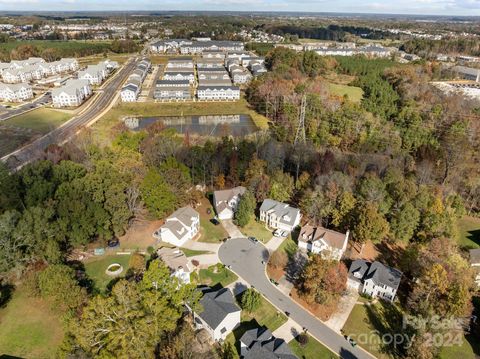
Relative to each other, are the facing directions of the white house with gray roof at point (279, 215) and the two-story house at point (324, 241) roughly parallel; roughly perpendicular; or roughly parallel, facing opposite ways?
roughly parallel

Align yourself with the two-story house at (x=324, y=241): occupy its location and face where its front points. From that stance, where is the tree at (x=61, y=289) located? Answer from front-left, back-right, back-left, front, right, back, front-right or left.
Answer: front

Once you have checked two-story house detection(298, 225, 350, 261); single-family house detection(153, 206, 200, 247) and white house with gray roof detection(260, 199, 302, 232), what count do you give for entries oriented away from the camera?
0

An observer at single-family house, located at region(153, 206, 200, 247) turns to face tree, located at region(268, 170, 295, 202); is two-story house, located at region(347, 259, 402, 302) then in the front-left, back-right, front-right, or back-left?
front-right

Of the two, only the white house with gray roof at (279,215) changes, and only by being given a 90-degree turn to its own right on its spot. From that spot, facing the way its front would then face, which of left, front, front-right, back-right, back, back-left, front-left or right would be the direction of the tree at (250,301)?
back-left

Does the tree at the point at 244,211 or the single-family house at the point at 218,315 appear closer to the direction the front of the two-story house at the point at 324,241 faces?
the single-family house

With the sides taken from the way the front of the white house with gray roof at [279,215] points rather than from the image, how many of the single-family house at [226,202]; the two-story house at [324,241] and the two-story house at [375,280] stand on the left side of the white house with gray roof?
2

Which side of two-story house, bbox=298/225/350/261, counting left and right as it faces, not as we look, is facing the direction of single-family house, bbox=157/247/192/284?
front

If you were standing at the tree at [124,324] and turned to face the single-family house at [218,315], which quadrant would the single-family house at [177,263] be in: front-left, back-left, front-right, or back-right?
front-left

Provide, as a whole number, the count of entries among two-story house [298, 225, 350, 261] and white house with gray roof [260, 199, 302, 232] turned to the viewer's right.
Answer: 0

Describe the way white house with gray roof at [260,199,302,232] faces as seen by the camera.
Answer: facing the viewer and to the left of the viewer

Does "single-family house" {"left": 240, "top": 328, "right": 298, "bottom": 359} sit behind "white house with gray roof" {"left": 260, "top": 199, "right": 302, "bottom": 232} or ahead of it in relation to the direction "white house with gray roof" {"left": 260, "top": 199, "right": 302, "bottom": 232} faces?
ahead

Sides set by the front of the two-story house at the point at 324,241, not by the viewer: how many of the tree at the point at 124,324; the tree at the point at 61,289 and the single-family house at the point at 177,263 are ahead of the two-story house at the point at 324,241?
3

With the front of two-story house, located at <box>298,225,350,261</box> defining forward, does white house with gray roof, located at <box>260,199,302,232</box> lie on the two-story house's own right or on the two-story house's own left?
on the two-story house's own right

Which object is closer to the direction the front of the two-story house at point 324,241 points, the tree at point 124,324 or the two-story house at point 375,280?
the tree

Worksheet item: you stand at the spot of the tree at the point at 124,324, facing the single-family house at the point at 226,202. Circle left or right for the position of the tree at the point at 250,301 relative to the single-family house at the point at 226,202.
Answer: right

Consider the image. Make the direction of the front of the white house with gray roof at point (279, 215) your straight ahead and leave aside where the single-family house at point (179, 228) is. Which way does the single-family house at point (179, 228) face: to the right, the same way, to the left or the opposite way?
to the left

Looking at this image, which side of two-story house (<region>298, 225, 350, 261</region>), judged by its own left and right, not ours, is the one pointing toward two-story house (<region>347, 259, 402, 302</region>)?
left
